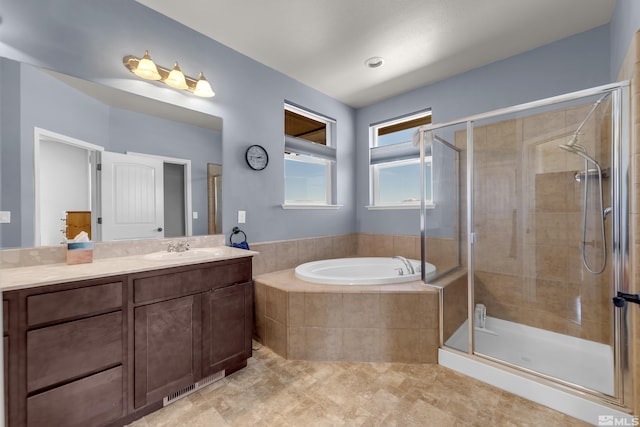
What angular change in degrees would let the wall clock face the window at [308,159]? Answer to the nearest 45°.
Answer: approximately 90° to its left

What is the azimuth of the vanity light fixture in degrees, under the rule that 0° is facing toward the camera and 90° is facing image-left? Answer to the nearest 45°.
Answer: approximately 315°

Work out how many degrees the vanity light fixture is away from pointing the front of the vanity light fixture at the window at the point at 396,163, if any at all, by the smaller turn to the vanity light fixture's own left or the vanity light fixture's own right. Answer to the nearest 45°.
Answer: approximately 45° to the vanity light fixture's own left

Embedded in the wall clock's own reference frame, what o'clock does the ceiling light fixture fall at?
The ceiling light fixture is roughly at 11 o'clock from the wall clock.

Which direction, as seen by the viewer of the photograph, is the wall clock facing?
facing the viewer and to the right of the viewer

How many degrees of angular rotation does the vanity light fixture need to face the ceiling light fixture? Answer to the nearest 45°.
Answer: approximately 45° to its left

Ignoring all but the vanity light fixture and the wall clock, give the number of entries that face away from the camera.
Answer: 0

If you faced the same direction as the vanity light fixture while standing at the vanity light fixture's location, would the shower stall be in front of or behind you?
in front
